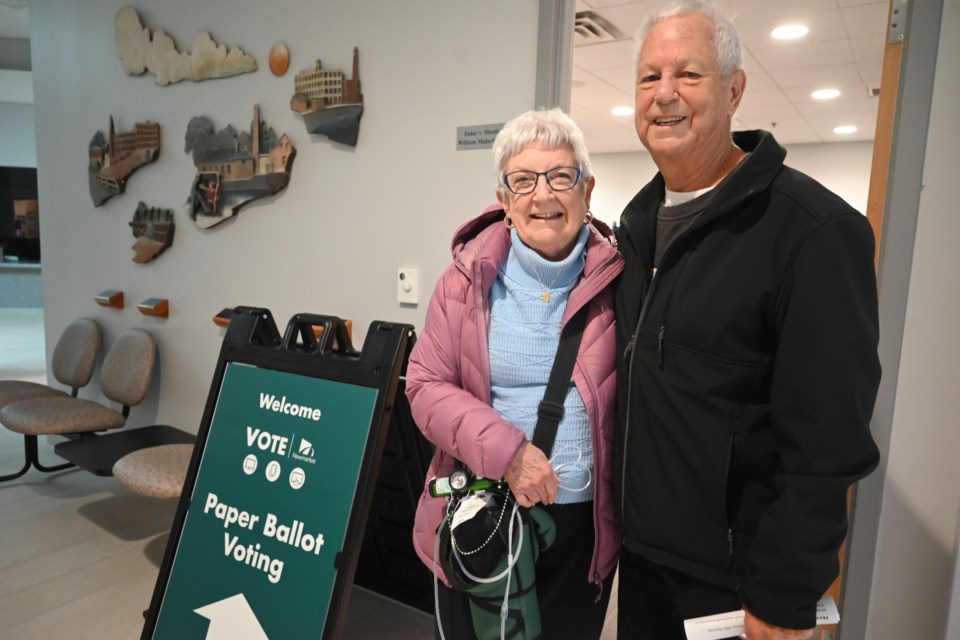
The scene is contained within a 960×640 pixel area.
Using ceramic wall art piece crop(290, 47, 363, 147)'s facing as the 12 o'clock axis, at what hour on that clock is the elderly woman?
The elderly woman is roughly at 10 o'clock from the ceramic wall art piece.

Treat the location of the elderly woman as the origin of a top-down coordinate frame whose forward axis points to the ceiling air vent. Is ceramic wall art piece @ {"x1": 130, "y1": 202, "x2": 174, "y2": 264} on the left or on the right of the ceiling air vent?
left

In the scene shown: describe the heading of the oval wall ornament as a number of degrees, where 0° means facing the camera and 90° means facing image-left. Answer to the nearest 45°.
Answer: approximately 45°

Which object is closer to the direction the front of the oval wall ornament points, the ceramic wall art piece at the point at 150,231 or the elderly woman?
the elderly woman

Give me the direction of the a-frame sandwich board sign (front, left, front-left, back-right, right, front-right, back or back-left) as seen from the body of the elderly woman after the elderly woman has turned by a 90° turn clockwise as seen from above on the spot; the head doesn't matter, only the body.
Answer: front-right

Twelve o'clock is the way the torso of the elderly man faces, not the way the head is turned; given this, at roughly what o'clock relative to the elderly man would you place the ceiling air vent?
The ceiling air vent is roughly at 4 o'clock from the elderly man.

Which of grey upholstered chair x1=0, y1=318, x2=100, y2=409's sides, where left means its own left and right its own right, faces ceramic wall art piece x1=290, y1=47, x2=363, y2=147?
left

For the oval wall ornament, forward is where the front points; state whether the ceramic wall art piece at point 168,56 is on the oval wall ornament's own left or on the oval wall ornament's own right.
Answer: on the oval wall ornament's own right
